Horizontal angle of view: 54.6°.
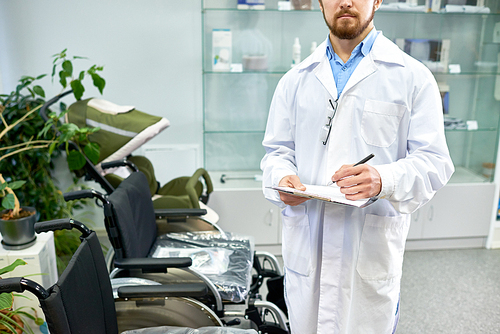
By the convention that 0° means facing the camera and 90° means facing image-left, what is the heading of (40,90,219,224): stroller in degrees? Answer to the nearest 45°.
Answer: approximately 270°

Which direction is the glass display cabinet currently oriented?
toward the camera

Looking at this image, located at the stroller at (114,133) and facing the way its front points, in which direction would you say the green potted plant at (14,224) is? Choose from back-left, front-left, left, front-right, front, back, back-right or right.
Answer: back-right

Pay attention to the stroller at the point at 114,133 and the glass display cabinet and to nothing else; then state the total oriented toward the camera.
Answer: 1

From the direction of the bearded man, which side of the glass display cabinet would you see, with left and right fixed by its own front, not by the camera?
front

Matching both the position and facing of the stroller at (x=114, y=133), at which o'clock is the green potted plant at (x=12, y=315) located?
The green potted plant is roughly at 4 o'clock from the stroller.

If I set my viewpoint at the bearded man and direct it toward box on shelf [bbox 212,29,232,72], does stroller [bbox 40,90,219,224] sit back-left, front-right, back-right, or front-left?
front-left

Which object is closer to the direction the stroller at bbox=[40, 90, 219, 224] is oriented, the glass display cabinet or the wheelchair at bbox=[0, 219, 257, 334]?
the glass display cabinet

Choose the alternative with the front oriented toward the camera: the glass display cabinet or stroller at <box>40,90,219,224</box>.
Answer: the glass display cabinet

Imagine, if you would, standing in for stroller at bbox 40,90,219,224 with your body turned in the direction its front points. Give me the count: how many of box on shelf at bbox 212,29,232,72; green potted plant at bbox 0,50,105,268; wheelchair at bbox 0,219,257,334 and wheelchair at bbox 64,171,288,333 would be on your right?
2

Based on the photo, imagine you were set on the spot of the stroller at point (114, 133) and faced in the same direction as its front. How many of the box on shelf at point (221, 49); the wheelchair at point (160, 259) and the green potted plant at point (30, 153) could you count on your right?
1

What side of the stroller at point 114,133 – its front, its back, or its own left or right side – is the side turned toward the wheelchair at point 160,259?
right

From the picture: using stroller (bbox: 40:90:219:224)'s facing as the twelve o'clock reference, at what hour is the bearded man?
The bearded man is roughly at 2 o'clock from the stroller.

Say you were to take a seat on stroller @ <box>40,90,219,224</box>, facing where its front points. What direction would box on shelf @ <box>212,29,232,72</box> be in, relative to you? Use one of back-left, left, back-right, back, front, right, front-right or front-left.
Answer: front-left

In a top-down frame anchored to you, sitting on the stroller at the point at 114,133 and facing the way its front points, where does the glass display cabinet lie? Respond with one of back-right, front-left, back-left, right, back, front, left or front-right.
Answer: front

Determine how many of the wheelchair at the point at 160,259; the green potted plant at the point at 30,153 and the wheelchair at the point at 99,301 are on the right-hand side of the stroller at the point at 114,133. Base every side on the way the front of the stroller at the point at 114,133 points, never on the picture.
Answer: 2

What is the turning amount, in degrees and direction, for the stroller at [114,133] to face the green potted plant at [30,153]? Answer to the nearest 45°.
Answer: approximately 135° to its left
